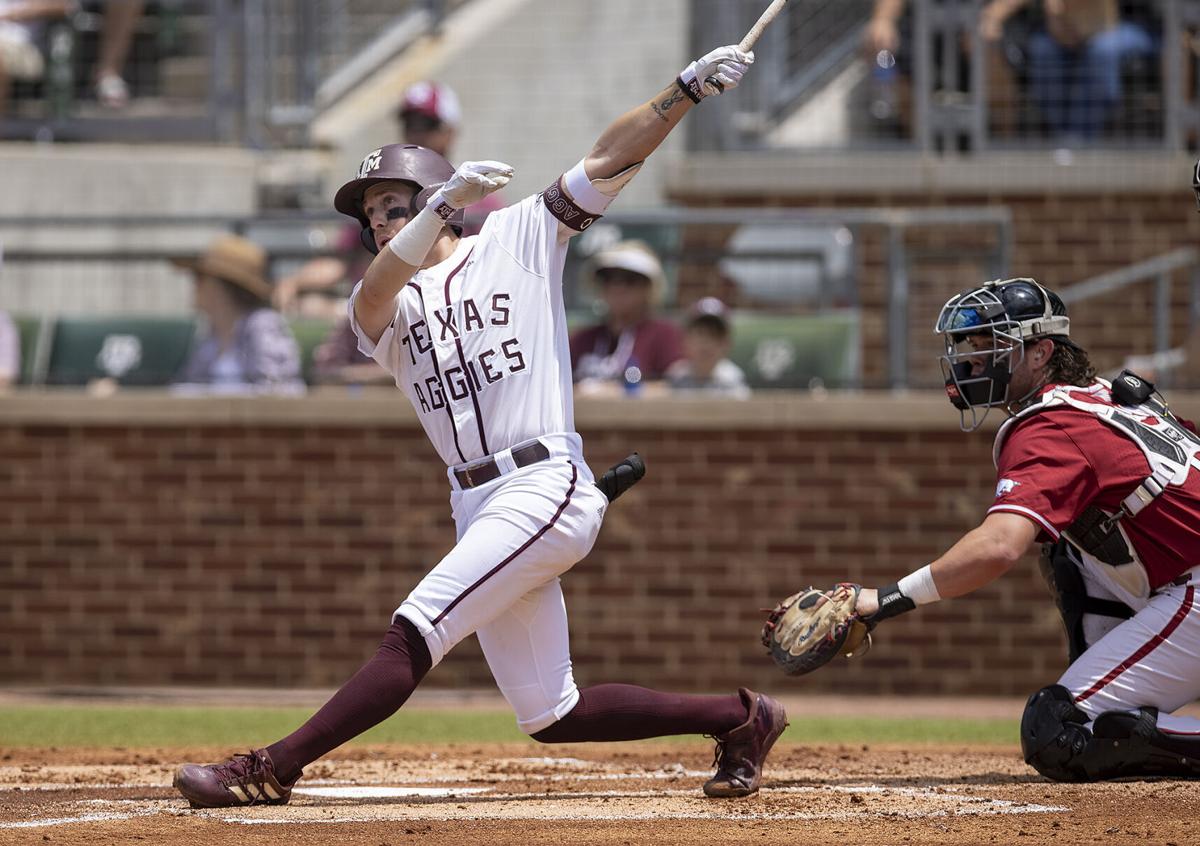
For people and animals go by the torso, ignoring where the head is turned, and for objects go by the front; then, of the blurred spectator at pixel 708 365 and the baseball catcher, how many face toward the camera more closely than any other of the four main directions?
1

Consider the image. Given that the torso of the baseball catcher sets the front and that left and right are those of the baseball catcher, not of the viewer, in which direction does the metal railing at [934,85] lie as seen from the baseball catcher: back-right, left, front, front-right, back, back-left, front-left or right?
right

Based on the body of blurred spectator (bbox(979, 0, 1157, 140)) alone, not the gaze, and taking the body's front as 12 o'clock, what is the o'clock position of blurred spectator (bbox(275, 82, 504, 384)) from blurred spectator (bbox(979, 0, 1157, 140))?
blurred spectator (bbox(275, 82, 504, 384)) is roughly at 2 o'clock from blurred spectator (bbox(979, 0, 1157, 140)).

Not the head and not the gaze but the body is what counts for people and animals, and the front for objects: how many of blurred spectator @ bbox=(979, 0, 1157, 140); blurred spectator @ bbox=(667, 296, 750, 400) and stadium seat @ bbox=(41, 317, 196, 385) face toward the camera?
3

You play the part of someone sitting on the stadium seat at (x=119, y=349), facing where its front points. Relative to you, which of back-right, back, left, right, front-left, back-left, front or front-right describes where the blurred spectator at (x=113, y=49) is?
back

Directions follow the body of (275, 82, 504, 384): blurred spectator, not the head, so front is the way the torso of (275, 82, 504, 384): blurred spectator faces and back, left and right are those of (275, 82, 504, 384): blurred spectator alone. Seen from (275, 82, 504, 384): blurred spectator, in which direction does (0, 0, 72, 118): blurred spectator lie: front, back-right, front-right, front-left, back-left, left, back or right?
right

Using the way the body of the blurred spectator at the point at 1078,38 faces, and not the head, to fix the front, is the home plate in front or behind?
in front

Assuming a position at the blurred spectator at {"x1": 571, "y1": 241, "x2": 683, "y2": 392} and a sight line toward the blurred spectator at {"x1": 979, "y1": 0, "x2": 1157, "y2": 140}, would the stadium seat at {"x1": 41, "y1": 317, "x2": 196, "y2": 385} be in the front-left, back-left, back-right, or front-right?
back-left

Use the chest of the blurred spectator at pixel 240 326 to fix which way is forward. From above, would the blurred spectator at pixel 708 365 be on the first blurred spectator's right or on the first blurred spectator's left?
on the first blurred spectator's left

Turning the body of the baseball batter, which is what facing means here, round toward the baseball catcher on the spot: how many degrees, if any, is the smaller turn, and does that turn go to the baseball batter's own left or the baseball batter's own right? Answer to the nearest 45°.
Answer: approximately 135° to the baseball batter's own left
